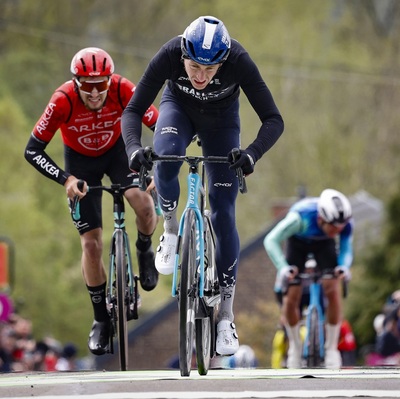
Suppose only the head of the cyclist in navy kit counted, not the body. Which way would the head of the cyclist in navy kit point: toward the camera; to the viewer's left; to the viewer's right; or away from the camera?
toward the camera

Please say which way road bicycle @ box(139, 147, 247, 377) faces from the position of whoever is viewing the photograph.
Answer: facing the viewer

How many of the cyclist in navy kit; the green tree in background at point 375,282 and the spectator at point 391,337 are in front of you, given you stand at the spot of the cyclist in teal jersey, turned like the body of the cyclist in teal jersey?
1

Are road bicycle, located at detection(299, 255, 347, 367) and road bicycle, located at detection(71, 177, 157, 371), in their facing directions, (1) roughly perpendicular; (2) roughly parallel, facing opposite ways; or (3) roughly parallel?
roughly parallel

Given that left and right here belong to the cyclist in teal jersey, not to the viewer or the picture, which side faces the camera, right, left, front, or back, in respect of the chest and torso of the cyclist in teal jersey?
front

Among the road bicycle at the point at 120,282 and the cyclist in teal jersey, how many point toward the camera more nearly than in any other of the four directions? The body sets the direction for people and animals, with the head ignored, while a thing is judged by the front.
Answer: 2

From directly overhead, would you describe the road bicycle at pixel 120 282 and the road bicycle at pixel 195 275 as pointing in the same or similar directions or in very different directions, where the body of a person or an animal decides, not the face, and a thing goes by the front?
same or similar directions

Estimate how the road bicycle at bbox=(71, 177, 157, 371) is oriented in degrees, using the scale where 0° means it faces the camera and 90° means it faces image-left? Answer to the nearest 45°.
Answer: approximately 0°

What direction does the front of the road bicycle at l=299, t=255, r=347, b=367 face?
toward the camera

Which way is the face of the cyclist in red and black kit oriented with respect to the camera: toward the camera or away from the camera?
toward the camera
